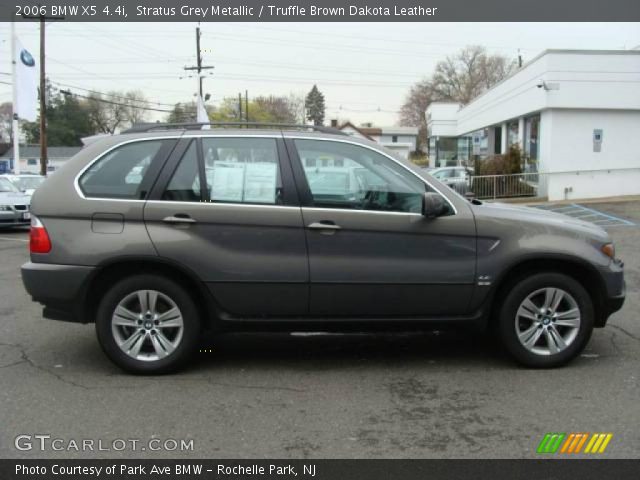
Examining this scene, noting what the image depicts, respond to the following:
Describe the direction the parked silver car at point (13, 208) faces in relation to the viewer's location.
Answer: facing the viewer

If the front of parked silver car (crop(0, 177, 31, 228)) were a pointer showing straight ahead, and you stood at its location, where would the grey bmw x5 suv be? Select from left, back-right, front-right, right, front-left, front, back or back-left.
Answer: front

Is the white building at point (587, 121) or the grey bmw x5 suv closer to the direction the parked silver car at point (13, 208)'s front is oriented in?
the grey bmw x5 suv

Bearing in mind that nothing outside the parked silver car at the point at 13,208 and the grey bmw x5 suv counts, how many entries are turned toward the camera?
1

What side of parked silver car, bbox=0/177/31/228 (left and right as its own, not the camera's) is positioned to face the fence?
left

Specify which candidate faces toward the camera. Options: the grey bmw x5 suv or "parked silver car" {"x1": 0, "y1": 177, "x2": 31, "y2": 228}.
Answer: the parked silver car

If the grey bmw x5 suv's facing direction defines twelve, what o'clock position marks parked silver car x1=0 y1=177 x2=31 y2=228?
The parked silver car is roughly at 8 o'clock from the grey bmw x5 suv.

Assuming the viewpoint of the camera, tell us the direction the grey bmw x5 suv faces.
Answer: facing to the right of the viewer
